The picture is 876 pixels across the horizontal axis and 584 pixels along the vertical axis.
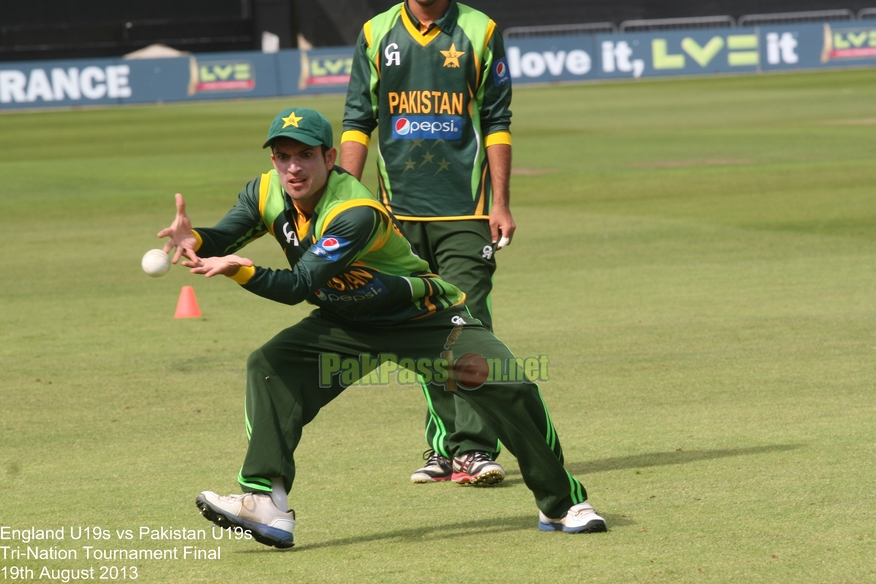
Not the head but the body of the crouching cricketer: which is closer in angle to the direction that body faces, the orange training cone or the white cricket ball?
the white cricket ball

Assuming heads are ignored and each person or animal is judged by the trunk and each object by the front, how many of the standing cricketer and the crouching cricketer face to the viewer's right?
0

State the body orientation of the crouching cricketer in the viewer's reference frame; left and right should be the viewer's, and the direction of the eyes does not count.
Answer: facing the viewer and to the left of the viewer

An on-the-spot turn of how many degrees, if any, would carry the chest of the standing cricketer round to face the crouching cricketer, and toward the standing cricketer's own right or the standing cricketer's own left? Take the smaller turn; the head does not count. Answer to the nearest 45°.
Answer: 0° — they already face them

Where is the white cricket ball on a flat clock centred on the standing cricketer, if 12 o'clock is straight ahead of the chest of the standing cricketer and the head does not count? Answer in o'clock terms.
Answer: The white cricket ball is roughly at 1 o'clock from the standing cricketer.

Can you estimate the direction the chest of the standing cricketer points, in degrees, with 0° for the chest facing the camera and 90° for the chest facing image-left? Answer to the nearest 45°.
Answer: approximately 0°

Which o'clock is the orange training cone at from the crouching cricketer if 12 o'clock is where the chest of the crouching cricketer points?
The orange training cone is roughly at 4 o'clock from the crouching cricketer.

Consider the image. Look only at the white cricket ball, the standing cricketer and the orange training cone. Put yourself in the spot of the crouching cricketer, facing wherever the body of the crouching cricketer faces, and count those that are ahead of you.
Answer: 1

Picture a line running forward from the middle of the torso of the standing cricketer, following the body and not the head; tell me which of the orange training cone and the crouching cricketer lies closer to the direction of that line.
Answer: the crouching cricketer

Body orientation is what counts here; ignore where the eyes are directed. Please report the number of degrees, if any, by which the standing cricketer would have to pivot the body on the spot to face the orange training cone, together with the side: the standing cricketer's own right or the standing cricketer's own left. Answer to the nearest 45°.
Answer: approximately 135° to the standing cricketer's own right

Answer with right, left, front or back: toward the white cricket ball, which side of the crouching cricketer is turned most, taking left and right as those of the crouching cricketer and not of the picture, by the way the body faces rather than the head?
front
